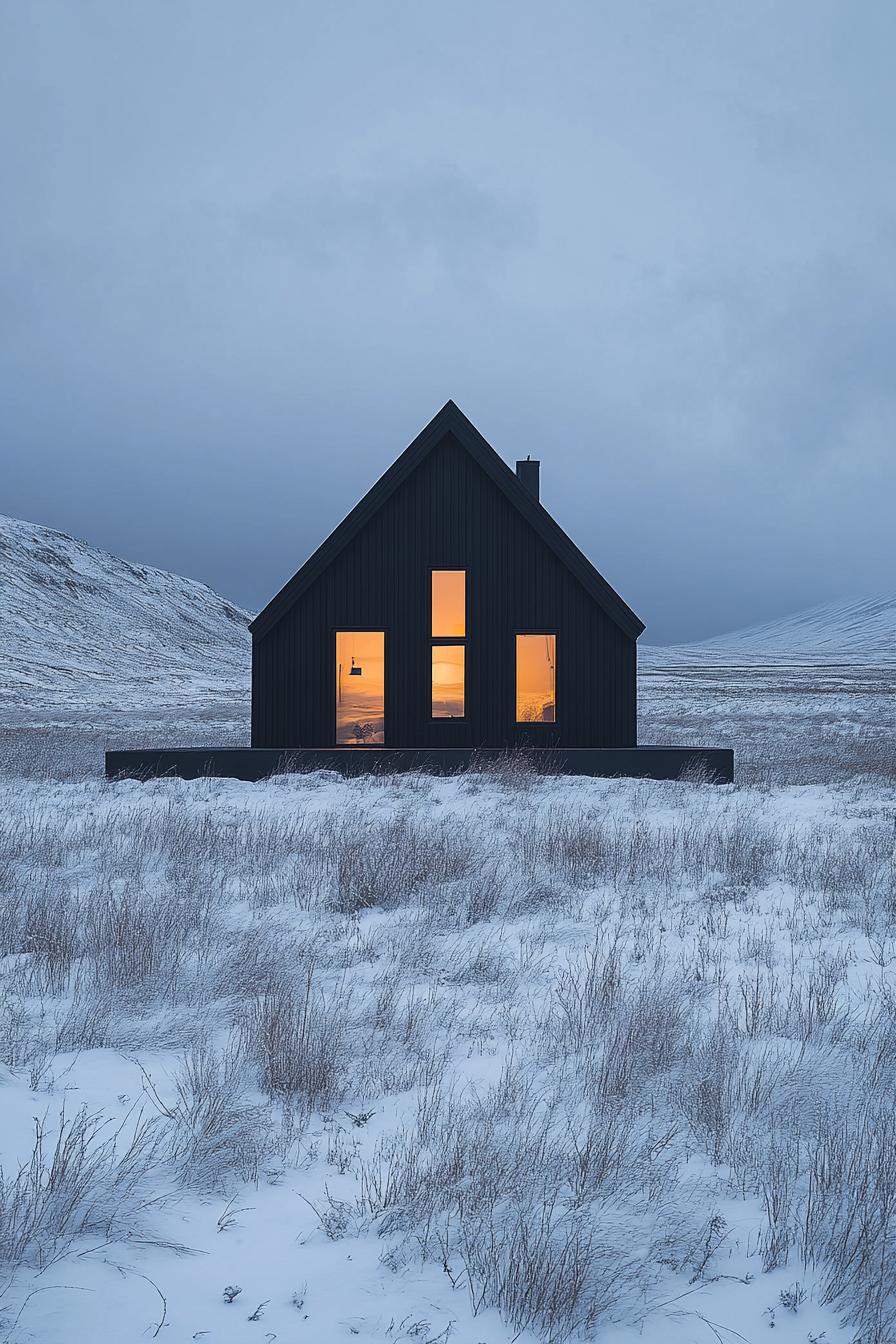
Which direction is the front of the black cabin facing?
toward the camera
